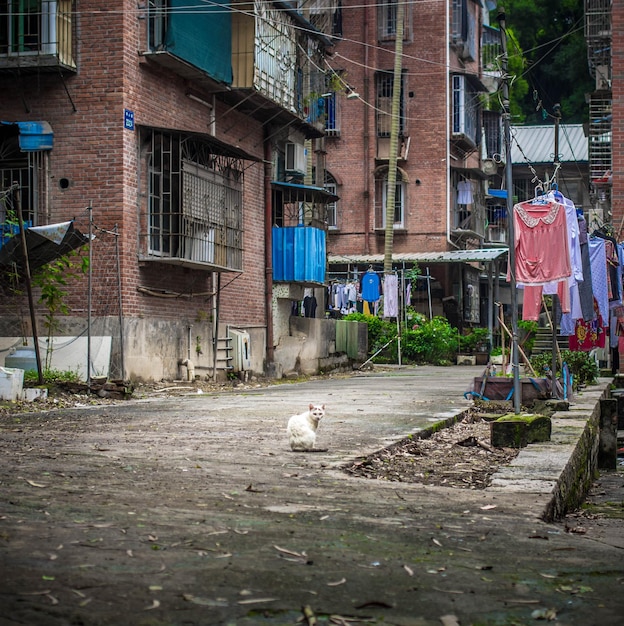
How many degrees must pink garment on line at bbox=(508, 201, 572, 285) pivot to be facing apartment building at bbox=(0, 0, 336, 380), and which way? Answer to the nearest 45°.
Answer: approximately 90° to its right

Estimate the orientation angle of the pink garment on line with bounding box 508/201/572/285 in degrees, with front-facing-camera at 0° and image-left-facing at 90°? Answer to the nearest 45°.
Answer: approximately 0°

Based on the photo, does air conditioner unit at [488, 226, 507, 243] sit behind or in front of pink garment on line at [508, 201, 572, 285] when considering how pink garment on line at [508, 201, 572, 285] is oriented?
behind

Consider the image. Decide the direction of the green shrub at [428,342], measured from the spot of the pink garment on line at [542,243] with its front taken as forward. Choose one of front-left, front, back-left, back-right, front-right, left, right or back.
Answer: back

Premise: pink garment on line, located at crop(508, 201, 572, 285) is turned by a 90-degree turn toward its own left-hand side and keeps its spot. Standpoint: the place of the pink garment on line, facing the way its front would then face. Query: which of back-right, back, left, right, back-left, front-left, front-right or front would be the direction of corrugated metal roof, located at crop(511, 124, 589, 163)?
left

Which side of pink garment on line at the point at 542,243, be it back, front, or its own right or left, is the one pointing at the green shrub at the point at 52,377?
right

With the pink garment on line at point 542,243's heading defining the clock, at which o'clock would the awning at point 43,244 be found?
The awning is roughly at 3 o'clock from the pink garment on line.

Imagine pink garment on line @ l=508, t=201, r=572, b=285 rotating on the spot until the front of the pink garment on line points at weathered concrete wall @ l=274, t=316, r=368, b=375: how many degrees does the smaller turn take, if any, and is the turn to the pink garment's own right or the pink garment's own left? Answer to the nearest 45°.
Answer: approximately 135° to the pink garment's own right

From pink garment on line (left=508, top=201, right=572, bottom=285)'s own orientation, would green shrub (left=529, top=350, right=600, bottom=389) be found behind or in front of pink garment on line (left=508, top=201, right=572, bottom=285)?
behind

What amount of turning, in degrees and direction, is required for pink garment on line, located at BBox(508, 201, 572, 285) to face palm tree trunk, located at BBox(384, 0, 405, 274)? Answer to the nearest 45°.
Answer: approximately 180°

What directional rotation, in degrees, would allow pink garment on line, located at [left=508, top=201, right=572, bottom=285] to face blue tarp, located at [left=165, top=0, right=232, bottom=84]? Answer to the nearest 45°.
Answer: approximately 135° to its right

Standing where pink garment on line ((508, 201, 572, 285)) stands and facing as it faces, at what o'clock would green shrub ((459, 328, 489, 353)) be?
The green shrub is roughly at 6 o'clock from the pink garment on line.
